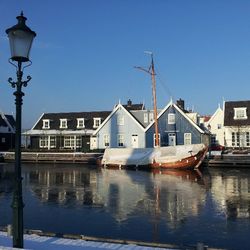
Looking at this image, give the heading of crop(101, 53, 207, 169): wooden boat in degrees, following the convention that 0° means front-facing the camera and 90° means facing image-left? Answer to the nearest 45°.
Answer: approximately 270°

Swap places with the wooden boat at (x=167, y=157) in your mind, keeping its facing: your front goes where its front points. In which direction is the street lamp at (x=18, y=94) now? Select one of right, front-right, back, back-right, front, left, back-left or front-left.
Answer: right
